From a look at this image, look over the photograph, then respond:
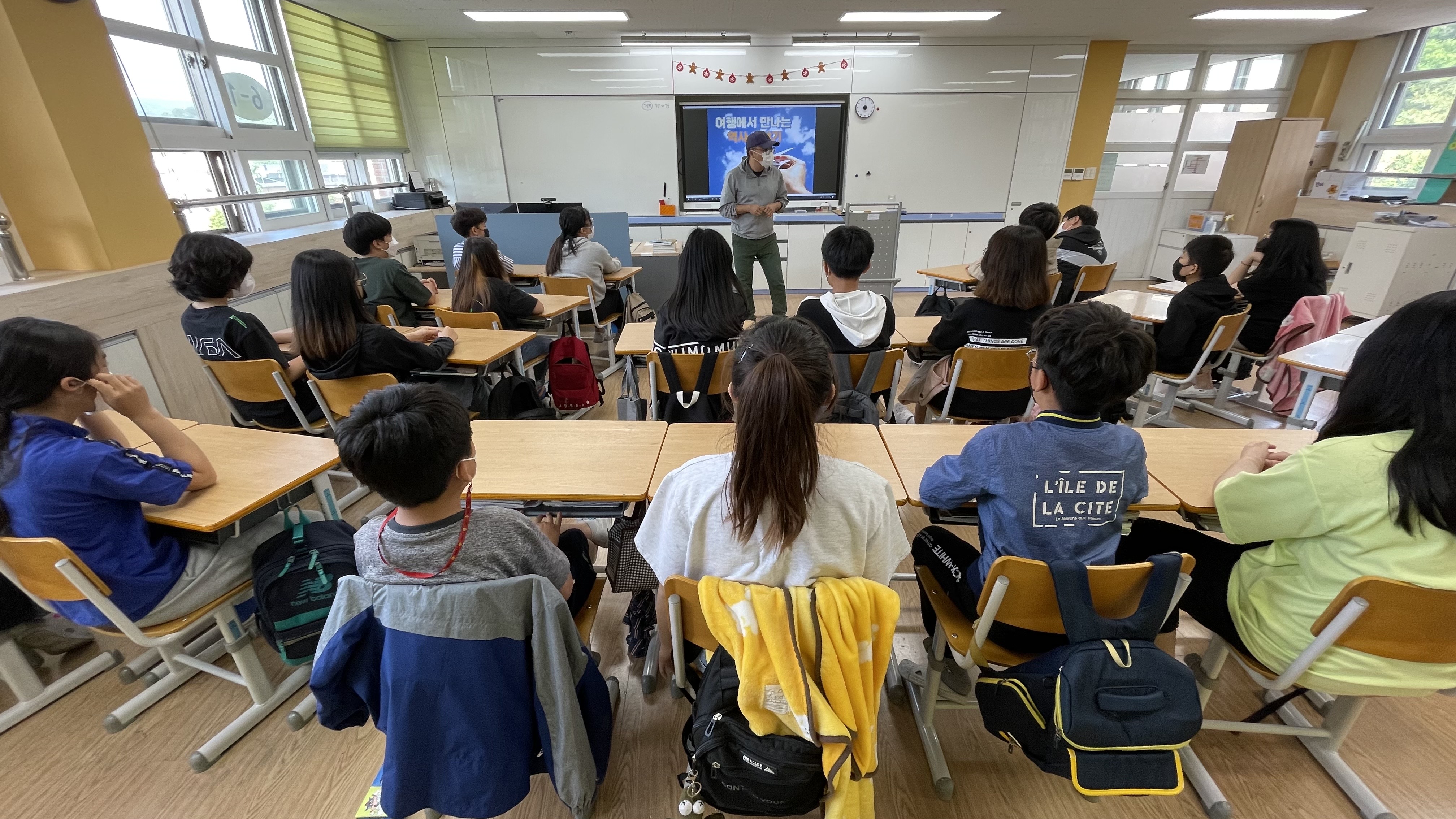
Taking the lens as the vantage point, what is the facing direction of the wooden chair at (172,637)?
facing away from the viewer and to the right of the viewer

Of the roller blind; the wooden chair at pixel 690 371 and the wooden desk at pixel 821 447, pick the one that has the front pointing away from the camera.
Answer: the wooden chair

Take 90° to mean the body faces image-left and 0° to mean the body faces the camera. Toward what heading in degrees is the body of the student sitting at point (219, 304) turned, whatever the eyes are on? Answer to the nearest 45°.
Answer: approximately 225°

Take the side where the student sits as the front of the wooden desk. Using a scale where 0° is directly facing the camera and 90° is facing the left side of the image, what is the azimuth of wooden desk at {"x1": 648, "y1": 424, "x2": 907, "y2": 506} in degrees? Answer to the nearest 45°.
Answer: approximately 0°

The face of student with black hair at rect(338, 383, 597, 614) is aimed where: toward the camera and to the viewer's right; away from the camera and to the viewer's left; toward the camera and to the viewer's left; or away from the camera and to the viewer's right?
away from the camera and to the viewer's right

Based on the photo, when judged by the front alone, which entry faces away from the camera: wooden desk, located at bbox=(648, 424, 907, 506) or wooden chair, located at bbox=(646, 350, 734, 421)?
the wooden chair

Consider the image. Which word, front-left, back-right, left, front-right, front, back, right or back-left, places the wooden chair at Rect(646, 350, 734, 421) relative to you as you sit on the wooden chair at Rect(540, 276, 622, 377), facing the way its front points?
back-right

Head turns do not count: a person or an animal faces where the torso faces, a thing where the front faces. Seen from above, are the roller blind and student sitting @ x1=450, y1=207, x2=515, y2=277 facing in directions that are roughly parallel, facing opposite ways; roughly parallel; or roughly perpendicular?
roughly perpendicular

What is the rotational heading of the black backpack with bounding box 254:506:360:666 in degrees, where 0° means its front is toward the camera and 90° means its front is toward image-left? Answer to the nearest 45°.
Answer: approximately 0°

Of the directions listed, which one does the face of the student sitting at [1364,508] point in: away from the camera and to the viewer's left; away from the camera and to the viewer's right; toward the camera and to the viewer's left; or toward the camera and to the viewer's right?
away from the camera and to the viewer's left

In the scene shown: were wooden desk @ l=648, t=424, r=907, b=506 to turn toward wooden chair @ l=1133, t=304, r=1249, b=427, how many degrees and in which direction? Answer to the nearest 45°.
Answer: approximately 135° to its left

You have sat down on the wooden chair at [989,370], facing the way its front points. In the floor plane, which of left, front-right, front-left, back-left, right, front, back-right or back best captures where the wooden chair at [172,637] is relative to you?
back-left

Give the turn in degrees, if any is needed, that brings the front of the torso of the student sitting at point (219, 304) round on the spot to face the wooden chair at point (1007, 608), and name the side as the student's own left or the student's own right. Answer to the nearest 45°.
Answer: approximately 90° to the student's own right

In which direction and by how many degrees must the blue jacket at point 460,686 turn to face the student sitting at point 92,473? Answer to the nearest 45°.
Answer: approximately 45° to its left

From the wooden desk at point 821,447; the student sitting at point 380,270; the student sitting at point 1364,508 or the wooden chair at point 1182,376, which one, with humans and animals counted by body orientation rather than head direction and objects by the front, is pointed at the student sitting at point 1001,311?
the student sitting at point 1364,508
